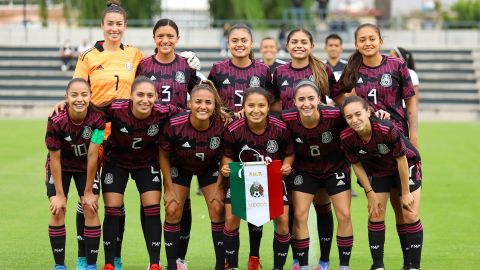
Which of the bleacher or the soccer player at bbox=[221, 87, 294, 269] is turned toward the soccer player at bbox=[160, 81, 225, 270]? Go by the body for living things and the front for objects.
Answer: the bleacher

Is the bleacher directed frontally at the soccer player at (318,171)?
yes

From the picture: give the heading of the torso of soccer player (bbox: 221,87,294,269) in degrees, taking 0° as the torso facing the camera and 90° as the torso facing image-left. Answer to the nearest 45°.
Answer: approximately 0°

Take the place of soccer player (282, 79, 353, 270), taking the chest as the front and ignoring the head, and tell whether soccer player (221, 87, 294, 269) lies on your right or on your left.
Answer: on your right

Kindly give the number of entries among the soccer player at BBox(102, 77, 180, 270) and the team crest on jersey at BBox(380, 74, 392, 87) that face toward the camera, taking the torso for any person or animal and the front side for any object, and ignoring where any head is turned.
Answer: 2

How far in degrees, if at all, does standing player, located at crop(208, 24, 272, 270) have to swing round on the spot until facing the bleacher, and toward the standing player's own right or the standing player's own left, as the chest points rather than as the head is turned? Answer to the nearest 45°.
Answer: approximately 180°
